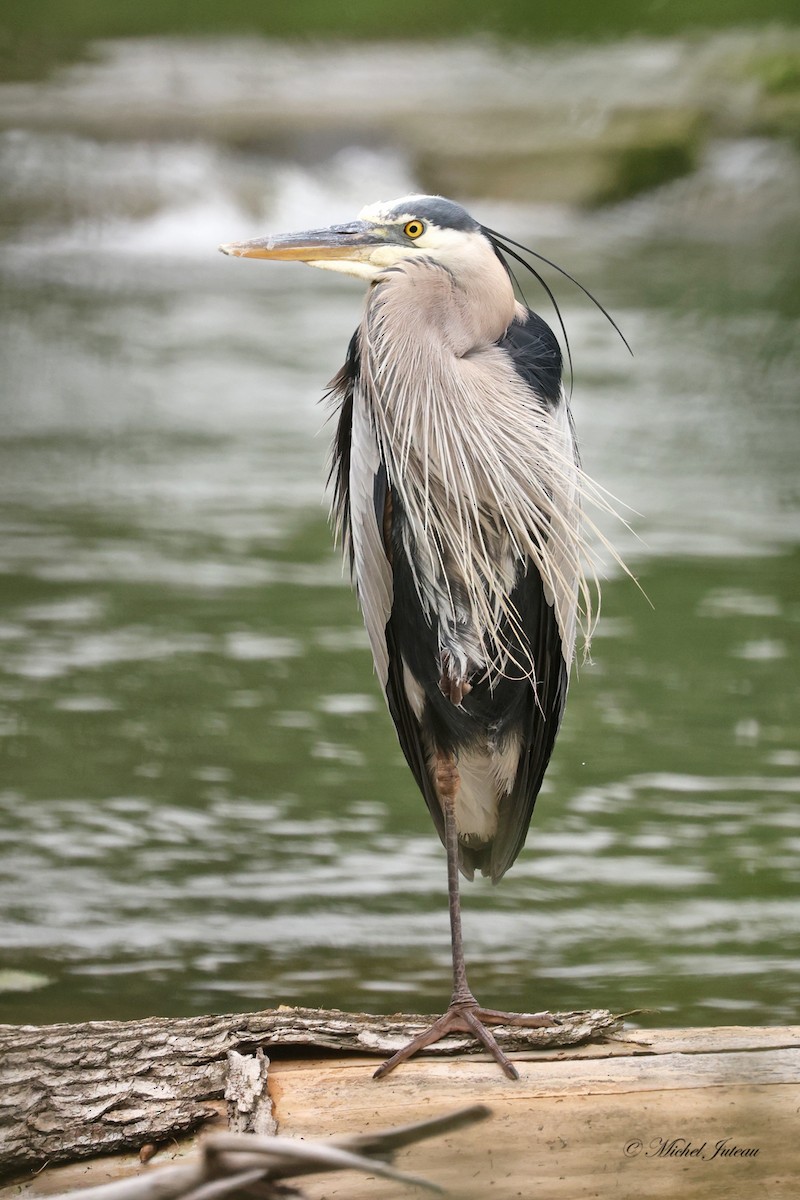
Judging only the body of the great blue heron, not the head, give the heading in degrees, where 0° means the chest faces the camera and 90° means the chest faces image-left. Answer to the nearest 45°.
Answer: approximately 0°
